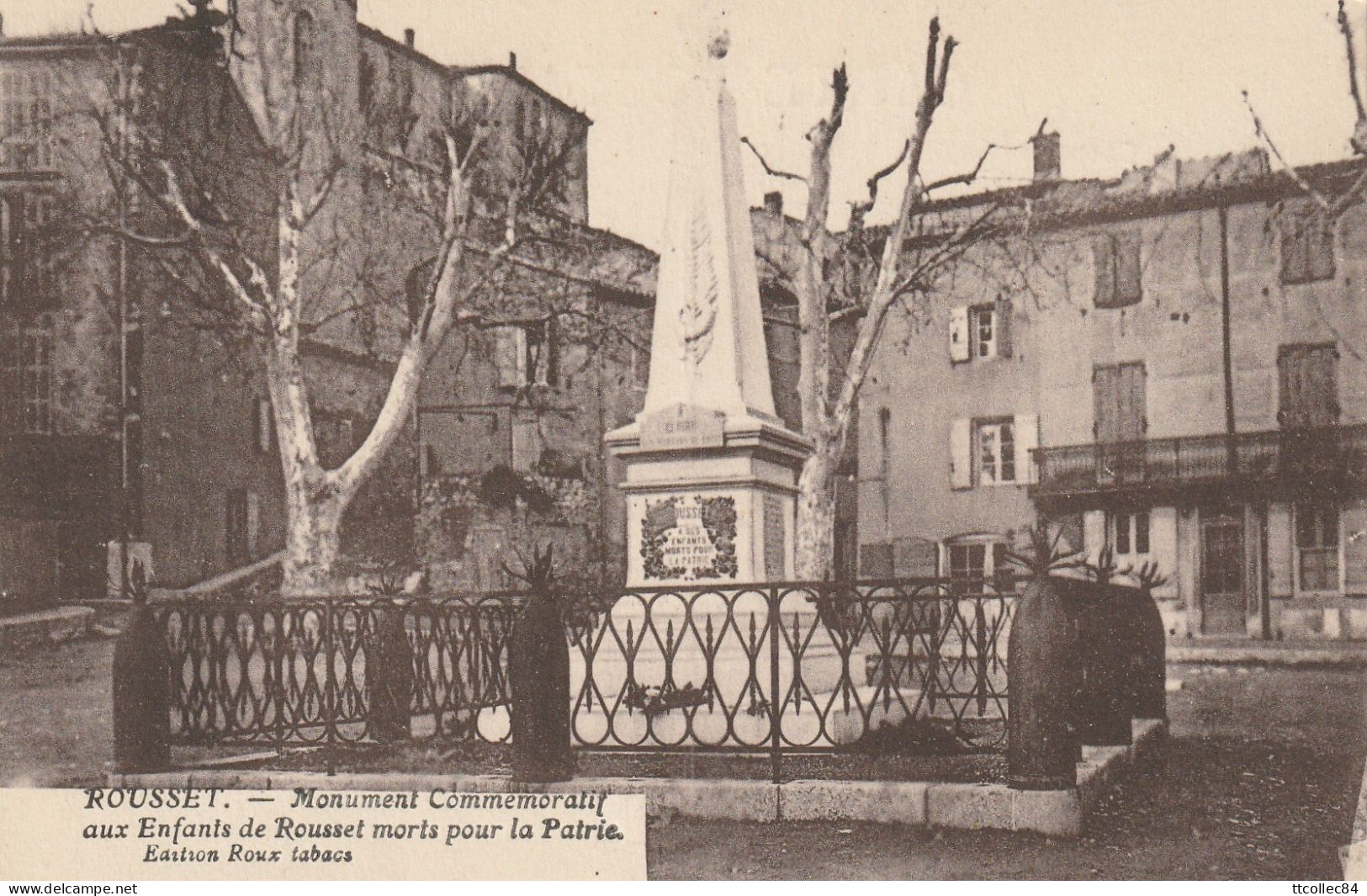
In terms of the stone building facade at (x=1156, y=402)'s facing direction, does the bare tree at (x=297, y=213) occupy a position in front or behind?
in front

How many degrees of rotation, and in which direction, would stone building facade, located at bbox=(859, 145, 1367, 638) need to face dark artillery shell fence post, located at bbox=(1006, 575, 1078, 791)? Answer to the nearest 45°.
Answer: approximately 45° to its left

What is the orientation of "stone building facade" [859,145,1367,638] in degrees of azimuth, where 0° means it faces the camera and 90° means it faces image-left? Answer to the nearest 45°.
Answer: approximately 45°

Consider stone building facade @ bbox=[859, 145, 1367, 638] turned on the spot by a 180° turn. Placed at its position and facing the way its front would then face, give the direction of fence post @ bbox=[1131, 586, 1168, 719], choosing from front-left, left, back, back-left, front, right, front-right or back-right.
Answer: back-right

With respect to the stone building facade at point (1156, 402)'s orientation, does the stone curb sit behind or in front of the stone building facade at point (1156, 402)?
in front

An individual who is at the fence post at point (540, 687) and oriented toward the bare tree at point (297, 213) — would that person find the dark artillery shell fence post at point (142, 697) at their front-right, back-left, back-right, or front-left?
front-left
